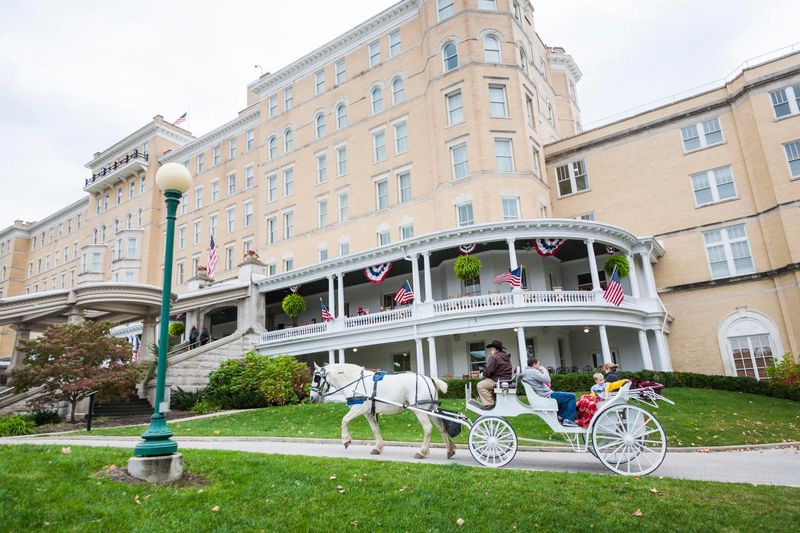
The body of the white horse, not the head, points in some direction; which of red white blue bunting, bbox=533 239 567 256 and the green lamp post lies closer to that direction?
the green lamp post

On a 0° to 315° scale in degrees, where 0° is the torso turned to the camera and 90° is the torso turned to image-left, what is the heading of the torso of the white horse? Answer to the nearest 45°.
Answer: approximately 90°

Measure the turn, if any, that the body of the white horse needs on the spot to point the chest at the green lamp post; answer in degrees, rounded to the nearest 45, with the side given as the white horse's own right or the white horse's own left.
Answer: approximately 45° to the white horse's own left

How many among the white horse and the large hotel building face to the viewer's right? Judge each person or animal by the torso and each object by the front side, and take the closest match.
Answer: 0

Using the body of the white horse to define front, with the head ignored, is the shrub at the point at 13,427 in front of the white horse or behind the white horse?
in front

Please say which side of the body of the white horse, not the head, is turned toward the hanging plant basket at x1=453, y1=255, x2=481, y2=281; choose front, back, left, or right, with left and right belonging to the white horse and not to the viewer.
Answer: right

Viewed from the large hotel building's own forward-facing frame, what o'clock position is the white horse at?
The white horse is roughly at 11 o'clock from the large hotel building.

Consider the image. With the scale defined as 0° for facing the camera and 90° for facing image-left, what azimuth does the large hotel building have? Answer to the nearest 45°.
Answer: approximately 45°

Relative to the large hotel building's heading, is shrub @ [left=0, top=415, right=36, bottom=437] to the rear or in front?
in front
